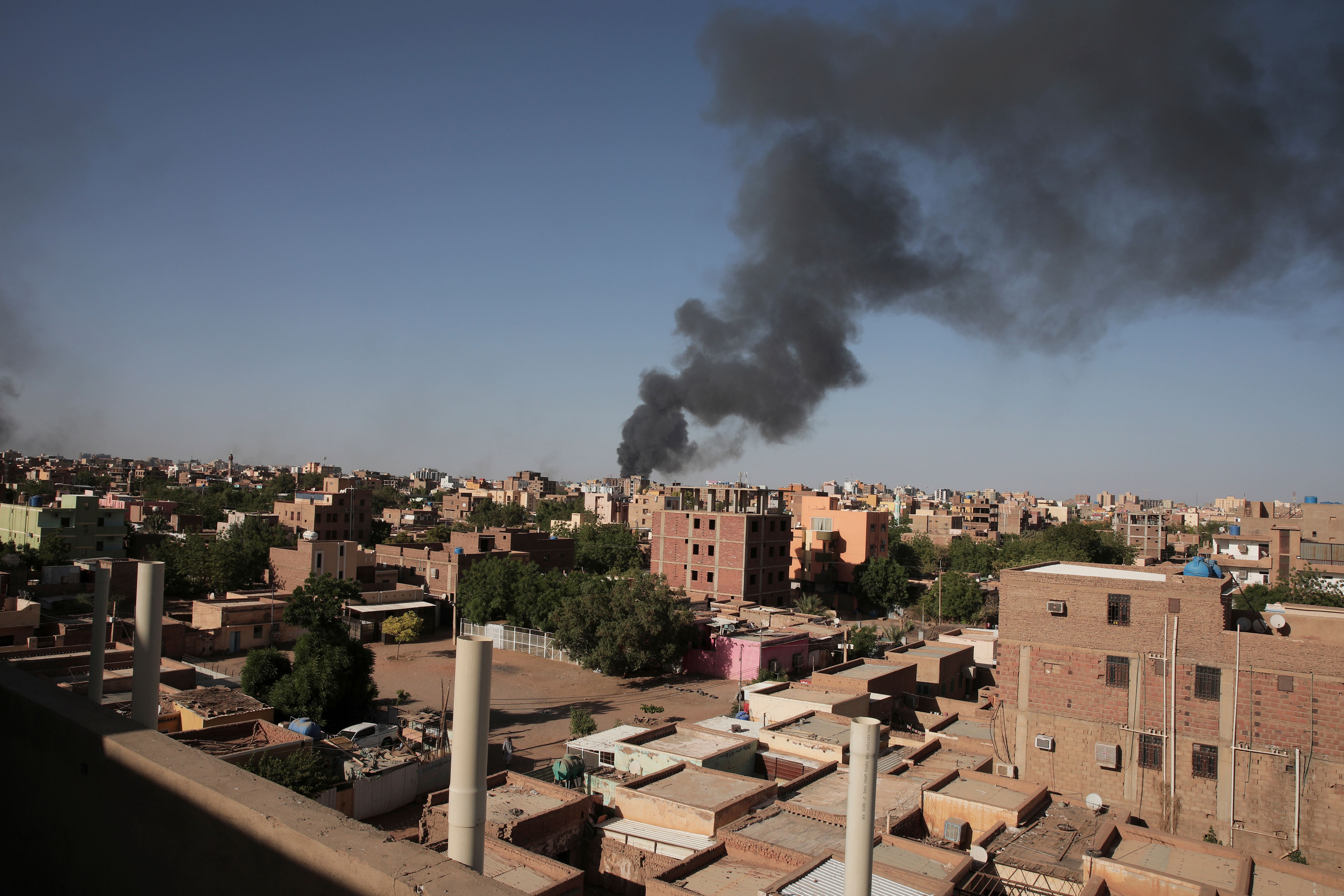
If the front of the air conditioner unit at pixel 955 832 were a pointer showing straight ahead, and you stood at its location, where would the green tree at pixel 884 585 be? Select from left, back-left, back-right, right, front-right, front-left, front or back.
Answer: back-right

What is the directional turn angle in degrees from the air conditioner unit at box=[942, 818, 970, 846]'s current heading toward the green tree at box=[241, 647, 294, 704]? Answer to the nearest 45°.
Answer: approximately 45° to its right

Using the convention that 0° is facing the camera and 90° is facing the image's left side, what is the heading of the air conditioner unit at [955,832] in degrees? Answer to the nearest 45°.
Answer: approximately 45°

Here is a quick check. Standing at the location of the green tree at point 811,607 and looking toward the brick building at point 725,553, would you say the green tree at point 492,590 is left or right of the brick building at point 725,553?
left

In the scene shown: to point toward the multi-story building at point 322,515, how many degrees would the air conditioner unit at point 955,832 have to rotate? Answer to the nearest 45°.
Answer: approximately 90° to its right

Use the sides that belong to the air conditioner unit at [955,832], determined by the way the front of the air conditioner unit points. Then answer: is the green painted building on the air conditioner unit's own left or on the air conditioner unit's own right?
on the air conditioner unit's own right

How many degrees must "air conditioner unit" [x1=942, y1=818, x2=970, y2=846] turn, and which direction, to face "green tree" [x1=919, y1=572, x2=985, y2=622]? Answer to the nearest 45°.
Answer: approximately 135° to its right

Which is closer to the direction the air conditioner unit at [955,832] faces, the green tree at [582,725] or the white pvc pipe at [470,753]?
the white pvc pipe

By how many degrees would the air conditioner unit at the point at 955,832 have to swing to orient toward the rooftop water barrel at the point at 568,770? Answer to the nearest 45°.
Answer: approximately 45° to its right

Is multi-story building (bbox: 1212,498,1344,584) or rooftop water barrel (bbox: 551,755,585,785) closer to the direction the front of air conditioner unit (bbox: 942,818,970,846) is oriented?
the rooftop water barrel
